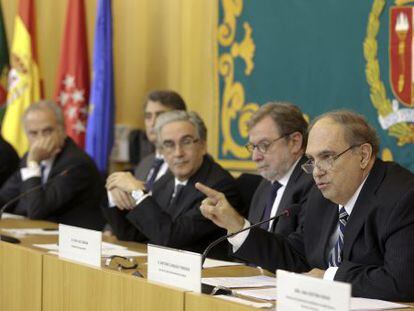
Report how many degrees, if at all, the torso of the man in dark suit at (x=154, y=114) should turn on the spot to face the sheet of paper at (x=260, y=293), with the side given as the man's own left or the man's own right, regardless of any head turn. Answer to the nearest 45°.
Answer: approximately 45° to the man's own left

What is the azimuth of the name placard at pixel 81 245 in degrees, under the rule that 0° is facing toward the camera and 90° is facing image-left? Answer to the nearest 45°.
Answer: approximately 45°

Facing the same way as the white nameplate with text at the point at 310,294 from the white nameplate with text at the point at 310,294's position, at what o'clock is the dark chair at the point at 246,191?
The dark chair is roughly at 4 o'clock from the white nameplate with text.

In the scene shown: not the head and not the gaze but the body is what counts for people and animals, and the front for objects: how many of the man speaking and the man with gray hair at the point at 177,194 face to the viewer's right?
0

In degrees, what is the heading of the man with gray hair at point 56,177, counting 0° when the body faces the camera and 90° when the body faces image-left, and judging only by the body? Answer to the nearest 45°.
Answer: approximately 45°

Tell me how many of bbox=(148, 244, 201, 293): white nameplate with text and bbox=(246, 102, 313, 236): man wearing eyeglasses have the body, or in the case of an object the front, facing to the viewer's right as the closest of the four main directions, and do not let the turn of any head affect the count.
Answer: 0

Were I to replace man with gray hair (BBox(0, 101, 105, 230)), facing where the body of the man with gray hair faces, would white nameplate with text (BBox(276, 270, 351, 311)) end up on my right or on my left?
on my left

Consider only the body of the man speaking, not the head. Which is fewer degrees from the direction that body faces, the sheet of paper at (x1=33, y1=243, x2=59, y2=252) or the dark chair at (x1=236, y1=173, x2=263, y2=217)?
the sheet of paper

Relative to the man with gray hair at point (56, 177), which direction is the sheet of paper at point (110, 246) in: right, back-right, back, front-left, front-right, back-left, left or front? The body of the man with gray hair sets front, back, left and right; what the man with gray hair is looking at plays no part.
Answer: front-left

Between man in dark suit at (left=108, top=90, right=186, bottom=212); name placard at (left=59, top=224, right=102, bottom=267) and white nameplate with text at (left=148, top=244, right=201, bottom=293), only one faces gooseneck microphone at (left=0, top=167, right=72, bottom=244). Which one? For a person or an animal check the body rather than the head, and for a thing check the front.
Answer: the man in dark suit

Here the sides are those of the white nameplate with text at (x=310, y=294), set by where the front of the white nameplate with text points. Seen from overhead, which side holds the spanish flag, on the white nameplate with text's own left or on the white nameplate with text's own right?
on the white nameplate with text's own right
